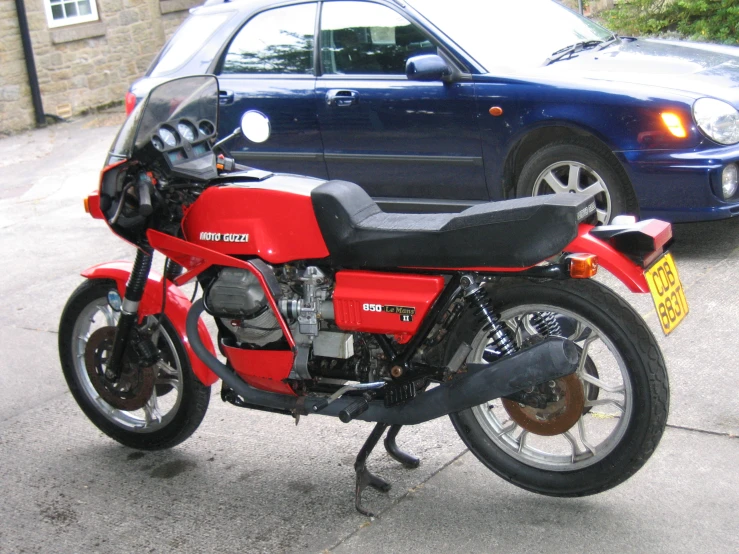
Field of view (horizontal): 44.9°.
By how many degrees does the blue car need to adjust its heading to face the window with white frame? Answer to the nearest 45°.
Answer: approximately 180°

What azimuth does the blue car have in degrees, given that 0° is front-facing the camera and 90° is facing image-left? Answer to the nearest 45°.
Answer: approximately 315°

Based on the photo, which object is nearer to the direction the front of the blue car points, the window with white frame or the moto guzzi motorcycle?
the moto guzzi motorcycle

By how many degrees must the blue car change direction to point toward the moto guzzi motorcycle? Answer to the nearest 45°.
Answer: approximately 45° to its right

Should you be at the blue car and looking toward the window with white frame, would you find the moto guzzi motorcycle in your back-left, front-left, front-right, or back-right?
back-left
